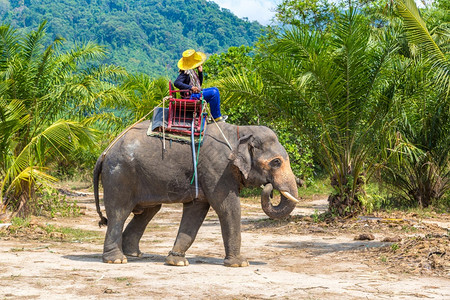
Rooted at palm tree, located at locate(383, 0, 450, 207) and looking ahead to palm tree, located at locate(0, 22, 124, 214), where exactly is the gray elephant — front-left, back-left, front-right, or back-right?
front-left

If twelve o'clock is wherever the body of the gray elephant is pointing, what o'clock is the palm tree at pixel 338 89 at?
The palm tree is roughly at 10 o'clock from the gray elephant.

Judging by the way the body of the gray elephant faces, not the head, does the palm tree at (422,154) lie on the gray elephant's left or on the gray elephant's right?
on the gray elephant's left

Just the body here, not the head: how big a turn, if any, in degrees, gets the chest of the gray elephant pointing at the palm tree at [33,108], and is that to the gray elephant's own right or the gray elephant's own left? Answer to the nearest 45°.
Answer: approximately 135° to the gray elephant's own left

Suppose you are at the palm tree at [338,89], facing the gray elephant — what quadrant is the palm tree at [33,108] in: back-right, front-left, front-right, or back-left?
front-right

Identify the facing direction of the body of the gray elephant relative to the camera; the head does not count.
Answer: to the viewer's right
